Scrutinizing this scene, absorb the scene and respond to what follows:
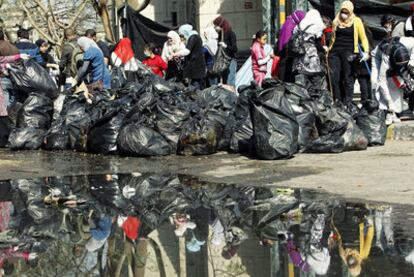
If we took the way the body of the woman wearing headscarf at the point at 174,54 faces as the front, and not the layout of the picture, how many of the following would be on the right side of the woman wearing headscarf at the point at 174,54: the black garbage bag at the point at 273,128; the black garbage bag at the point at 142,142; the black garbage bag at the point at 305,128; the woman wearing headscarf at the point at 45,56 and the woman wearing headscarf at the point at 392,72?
1

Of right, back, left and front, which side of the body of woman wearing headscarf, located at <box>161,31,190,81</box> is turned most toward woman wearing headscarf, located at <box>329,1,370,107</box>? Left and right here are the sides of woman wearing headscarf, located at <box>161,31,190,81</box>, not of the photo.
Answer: left

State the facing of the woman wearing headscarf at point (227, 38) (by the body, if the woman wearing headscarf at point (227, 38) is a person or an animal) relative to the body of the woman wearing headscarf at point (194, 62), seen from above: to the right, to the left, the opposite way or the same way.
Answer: the same way

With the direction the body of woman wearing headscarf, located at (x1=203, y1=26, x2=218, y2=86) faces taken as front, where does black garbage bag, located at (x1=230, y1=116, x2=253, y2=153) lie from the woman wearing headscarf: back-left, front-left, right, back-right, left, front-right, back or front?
left

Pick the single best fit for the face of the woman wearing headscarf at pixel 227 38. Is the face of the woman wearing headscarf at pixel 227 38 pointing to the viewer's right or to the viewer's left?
to the viewer's left

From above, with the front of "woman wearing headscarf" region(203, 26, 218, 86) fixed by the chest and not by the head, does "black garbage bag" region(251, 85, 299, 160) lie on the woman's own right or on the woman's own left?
on the woman's own left

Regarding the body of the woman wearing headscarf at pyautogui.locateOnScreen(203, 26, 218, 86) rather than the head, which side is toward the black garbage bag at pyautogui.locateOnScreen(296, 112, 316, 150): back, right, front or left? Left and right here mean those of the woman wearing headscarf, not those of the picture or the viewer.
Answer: left

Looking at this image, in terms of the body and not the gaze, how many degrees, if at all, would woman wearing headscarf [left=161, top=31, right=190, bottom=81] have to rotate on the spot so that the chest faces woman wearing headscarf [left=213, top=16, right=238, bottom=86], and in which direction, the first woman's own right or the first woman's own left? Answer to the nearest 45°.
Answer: approximately 135° to the first woman's own left

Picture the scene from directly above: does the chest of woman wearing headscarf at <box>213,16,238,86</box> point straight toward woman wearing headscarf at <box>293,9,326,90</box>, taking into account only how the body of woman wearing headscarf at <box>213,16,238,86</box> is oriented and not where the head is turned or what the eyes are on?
no

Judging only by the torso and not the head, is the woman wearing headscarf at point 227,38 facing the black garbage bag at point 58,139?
no

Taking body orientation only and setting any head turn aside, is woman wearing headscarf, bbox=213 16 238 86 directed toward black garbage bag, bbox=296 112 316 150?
no

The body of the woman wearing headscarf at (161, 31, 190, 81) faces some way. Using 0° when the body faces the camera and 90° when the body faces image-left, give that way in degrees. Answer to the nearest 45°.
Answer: approximately 45°
